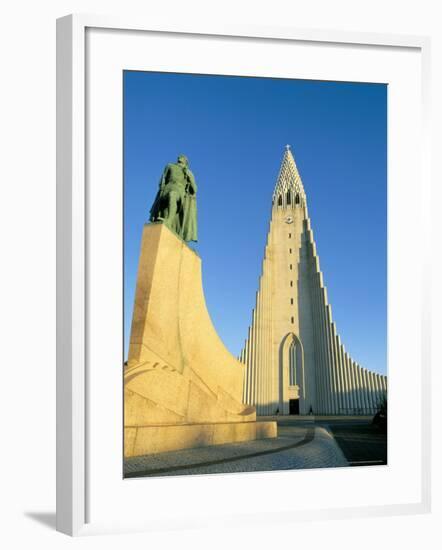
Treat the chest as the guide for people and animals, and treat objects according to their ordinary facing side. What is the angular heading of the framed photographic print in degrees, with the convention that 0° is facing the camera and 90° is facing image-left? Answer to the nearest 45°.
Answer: approximately 315°
